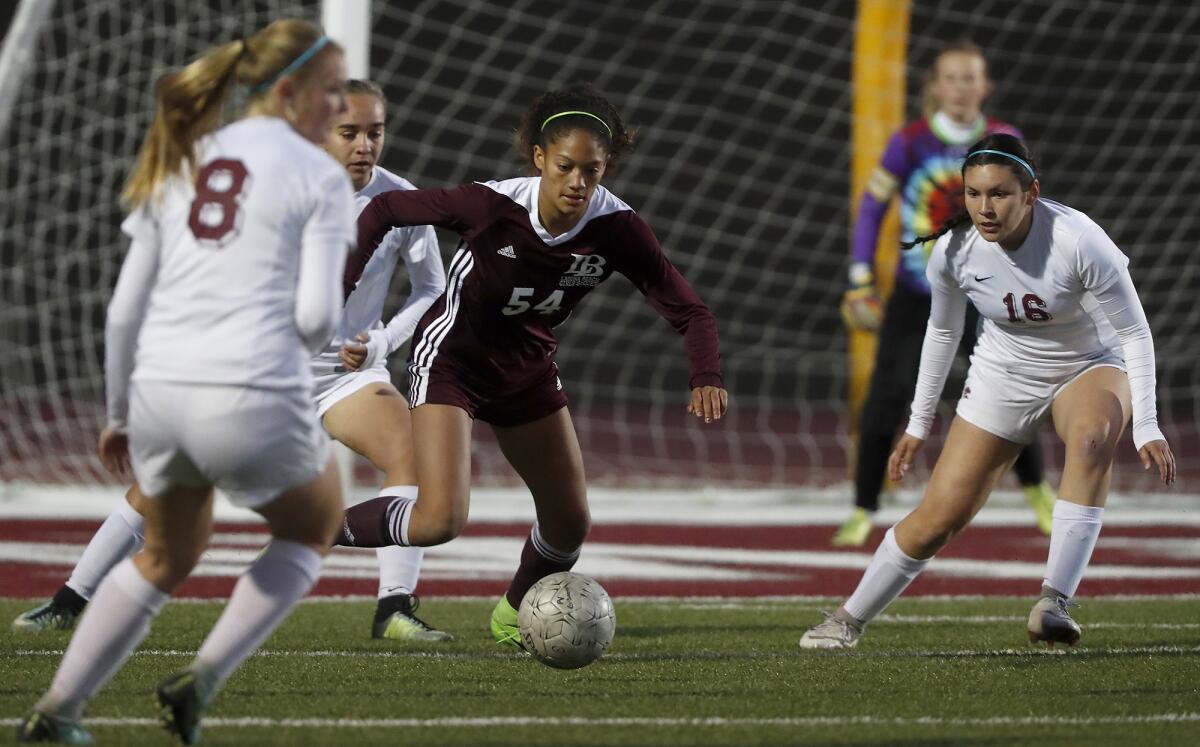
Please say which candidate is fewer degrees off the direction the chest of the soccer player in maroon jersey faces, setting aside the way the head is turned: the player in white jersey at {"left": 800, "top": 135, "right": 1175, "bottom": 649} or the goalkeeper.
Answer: the player in white jersey

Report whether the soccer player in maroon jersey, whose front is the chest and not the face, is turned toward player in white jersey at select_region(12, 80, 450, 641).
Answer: no

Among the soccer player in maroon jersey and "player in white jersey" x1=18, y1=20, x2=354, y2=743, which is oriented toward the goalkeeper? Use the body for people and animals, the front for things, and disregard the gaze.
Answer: the player in white jersey

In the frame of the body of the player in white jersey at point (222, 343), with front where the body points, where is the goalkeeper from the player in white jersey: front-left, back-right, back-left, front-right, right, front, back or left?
front

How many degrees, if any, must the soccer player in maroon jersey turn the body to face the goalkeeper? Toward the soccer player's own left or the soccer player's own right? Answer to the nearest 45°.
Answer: approximately 90° to the soccer player's own left

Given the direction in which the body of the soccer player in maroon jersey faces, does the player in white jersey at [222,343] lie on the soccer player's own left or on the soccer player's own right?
on the soccer player's own right

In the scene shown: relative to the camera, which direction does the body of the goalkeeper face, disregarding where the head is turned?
toward the camera

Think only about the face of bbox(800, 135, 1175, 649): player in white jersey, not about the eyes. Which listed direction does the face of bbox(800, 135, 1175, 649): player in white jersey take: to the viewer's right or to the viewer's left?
to the viewer's left

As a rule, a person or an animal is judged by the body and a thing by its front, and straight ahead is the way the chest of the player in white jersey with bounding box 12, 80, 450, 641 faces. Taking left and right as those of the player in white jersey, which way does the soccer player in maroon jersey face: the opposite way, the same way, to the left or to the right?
the same way

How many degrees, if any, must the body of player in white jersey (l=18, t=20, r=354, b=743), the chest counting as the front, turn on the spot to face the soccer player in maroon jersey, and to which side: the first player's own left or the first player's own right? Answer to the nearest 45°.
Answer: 0° — they already face them

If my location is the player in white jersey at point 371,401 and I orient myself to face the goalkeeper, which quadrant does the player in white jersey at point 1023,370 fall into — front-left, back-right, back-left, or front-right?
front-right

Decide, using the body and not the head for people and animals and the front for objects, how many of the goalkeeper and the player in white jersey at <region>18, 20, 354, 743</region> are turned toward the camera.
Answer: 1

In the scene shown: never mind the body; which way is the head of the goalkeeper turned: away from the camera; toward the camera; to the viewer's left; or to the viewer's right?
toward the camera

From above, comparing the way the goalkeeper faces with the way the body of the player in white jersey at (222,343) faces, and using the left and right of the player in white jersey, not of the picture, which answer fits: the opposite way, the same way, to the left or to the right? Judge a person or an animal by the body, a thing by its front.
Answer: the opposite way

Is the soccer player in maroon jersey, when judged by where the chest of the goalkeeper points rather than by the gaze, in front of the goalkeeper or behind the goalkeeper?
in front

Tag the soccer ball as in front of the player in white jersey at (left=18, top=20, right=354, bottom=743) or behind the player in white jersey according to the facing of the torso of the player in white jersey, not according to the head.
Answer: in front

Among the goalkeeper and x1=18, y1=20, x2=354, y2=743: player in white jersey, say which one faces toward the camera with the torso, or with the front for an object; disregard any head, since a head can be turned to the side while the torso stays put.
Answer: the goalkeeper
